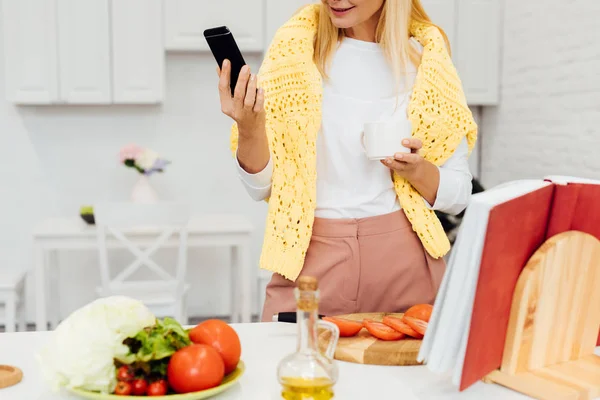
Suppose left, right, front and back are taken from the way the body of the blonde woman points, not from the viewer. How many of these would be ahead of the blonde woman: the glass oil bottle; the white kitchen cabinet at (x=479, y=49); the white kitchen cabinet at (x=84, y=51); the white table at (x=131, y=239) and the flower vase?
1

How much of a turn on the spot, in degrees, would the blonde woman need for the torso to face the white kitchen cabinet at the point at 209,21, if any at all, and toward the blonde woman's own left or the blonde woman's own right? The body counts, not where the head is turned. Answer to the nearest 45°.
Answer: approximately 180°

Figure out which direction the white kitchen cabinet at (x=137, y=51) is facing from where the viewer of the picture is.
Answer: facing the viewer

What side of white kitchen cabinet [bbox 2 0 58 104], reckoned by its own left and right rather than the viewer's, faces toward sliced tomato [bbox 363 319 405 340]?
front

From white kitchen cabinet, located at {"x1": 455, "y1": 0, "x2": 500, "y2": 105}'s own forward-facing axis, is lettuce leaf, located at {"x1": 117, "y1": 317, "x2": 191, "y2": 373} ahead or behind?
ahead

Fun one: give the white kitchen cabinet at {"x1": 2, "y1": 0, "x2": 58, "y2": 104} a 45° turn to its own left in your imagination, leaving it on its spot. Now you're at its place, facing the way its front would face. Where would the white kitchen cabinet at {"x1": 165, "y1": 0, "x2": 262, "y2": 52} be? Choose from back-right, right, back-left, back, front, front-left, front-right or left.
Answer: front-left

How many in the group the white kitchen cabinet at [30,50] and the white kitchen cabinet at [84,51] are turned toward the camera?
2

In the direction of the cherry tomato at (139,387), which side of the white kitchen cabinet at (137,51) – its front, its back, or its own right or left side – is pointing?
front

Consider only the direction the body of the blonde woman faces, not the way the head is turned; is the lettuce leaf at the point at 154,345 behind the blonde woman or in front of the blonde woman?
in front

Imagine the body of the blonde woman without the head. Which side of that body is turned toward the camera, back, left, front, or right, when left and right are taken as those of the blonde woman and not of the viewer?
front

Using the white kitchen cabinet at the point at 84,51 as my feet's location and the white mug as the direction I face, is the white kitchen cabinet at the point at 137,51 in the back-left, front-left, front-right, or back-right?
front-left

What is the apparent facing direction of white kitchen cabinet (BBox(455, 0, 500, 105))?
toward the camera

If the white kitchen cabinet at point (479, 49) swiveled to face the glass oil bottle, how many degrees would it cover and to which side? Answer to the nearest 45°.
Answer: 0° — it already faces it

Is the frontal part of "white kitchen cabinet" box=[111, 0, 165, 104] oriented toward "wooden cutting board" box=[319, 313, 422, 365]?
yes

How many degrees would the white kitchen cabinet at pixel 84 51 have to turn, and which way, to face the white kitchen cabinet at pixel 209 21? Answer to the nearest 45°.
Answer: approximately 90° to its left

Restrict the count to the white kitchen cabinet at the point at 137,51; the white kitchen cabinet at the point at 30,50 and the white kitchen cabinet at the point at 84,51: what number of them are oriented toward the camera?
3

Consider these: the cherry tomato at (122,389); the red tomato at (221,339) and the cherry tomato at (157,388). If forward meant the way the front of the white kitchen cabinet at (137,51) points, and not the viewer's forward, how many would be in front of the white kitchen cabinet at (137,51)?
3
